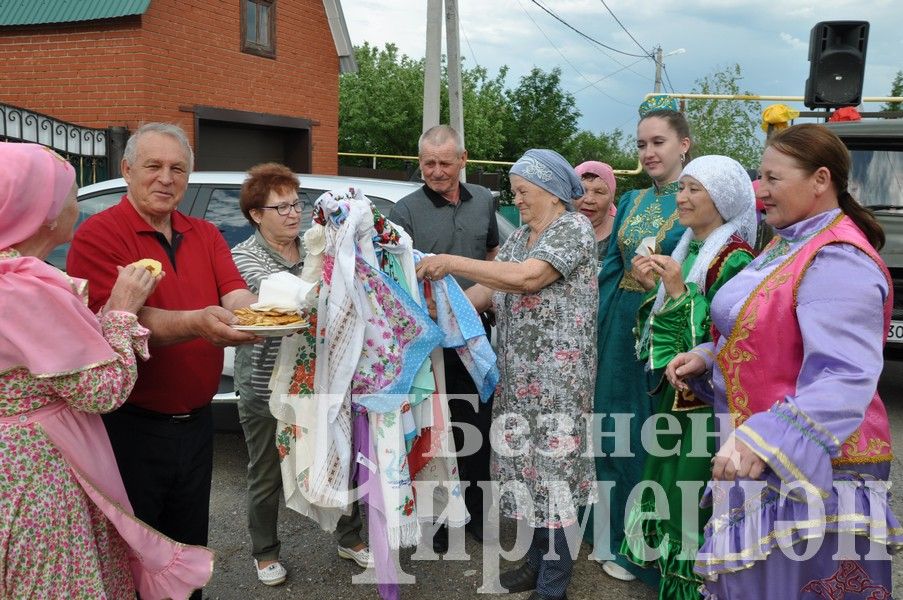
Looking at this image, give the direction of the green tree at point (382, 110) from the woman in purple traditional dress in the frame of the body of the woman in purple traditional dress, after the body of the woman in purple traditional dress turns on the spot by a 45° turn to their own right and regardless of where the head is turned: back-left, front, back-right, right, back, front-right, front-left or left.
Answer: front

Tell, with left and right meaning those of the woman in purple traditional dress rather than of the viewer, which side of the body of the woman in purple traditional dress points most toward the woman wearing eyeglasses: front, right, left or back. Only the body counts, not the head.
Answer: front

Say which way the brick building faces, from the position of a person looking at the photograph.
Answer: facing the viewer and to the right of the viewer

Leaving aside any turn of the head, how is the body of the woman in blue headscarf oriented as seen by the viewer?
to the viewer's left

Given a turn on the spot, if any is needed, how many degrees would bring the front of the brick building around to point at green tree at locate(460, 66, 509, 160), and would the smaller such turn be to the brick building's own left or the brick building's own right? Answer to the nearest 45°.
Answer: approximately 90° to the brick building's own left

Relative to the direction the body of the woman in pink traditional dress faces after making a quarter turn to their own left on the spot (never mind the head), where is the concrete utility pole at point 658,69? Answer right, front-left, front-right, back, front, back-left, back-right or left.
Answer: right

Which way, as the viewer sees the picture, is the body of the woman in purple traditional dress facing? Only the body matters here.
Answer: to the viewer's left

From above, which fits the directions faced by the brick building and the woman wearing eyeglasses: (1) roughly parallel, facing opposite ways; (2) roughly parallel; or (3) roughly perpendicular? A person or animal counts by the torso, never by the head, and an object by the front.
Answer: roughly parallel

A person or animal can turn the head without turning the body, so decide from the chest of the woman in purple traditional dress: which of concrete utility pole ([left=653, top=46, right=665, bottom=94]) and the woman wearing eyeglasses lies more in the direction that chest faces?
the woman wearing eyeglasses

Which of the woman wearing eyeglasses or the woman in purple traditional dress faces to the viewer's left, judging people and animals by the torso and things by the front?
the woman in purple traditional dress

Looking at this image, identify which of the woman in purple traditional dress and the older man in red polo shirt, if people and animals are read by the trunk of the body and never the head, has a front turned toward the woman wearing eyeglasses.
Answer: the woman in purple traditional dress

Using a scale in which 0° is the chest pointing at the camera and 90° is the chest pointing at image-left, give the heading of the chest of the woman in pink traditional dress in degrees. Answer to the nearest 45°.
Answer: approximately 225°

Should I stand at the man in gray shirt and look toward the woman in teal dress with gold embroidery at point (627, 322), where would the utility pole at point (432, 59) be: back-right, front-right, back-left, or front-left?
back-left

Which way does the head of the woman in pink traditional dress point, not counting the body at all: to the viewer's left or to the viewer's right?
to the viewer's right

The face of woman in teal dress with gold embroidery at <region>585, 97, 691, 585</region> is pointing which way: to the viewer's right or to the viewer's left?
to the viewer's left

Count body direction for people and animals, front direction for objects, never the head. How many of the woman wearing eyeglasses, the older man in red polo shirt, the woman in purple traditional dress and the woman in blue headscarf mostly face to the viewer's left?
2
